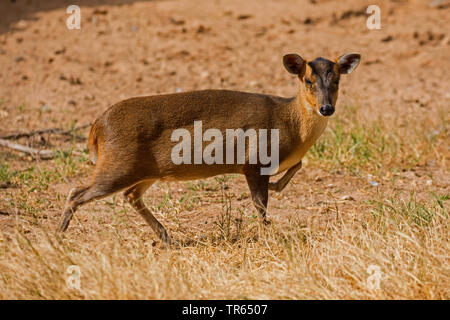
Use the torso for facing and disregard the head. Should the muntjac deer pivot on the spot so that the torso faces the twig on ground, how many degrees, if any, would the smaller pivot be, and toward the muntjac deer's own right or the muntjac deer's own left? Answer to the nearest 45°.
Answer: approximately 135° to the muntjac deer's own left

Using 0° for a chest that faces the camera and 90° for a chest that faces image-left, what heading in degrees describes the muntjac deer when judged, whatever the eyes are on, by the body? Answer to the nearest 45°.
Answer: approximately 270°
